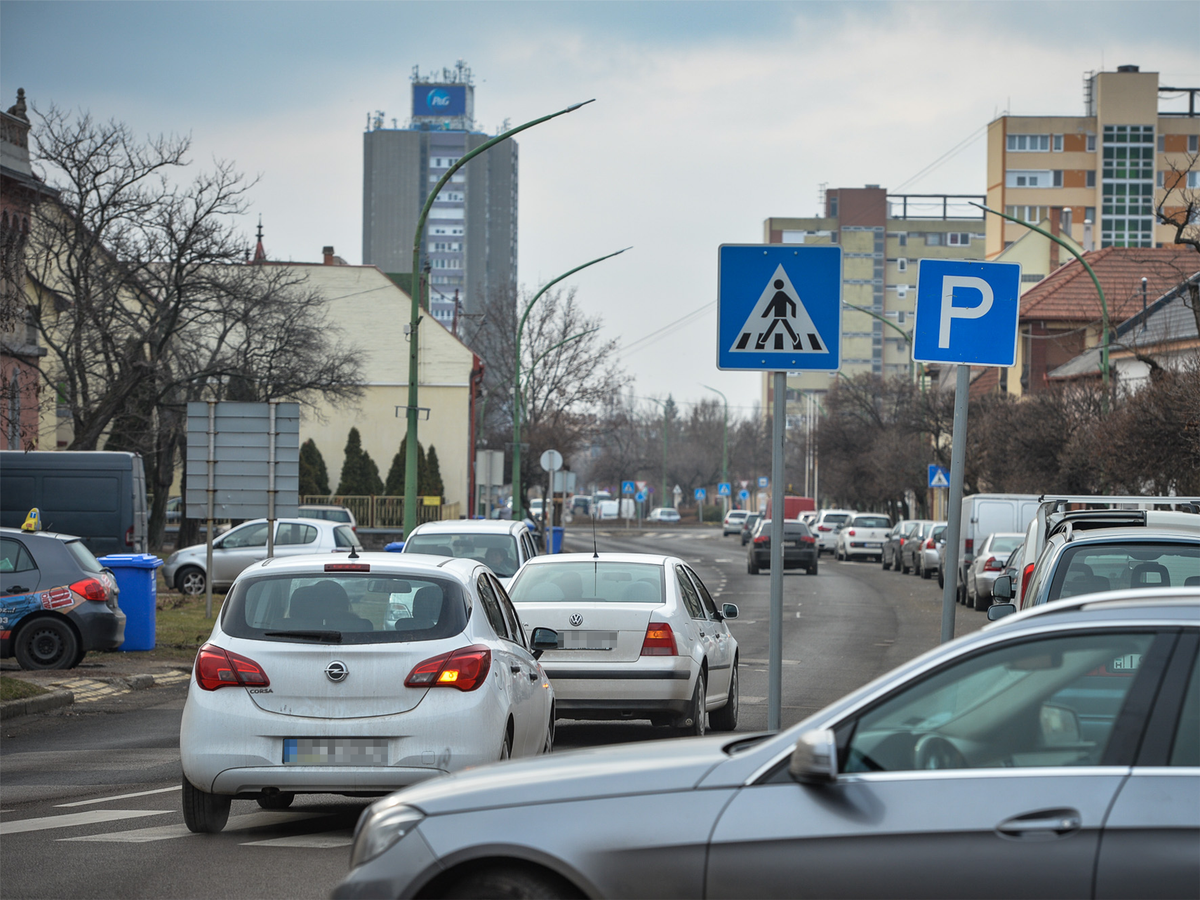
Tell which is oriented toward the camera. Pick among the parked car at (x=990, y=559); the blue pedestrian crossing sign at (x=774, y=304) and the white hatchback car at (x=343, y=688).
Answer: the blue pedestrian crossing sign

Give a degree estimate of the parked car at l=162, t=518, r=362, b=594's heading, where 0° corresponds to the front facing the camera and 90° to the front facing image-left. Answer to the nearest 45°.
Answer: approximately 90°

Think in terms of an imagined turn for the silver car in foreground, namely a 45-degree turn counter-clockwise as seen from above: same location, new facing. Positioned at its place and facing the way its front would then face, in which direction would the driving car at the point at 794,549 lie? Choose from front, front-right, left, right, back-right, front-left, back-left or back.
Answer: back-right

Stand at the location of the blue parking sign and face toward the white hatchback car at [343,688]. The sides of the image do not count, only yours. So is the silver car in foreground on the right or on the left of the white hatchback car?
left

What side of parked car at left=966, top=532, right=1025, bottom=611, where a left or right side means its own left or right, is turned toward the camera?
back

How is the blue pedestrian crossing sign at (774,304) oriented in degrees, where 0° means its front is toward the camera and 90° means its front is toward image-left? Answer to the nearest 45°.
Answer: approximately 0°

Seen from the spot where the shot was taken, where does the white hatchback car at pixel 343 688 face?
facing away from the viewer

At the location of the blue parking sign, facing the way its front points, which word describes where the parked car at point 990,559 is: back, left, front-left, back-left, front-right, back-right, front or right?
back

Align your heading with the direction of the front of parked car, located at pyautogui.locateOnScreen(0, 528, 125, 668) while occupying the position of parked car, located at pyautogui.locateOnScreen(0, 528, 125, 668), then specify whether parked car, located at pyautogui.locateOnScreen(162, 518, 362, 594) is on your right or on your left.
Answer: on your right

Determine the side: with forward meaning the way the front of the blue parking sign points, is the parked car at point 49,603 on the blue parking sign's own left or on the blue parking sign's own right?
on the blue parking sign's own right

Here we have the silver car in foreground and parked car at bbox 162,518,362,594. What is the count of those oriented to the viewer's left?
2

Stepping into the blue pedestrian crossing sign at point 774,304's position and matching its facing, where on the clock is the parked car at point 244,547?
The parked car is roughly at 5 o'clock from the blue pedestrian crossing sign.
